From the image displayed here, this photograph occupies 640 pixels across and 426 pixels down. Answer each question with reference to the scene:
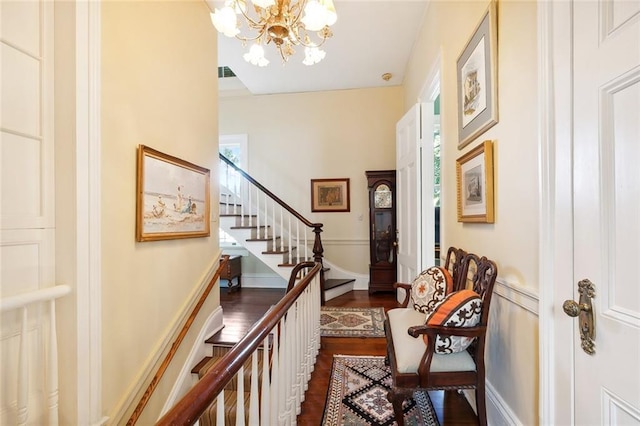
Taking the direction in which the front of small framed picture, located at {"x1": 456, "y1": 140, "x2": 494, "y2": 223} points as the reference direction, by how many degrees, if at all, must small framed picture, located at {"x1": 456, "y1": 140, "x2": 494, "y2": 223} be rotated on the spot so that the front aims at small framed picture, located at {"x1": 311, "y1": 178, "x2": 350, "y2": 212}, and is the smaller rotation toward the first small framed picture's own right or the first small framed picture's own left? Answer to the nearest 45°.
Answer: approximately 90° to the first small framed picture's own right

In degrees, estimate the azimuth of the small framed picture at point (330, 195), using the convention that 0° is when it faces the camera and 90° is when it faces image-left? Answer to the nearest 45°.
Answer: approximately 0°

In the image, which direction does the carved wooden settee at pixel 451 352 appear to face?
to the viewer's left

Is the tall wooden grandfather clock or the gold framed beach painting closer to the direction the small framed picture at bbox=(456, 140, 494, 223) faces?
the gold framed beach painting

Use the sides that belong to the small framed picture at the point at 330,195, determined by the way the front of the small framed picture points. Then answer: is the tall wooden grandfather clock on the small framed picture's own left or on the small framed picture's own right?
on the small framed picture's own left

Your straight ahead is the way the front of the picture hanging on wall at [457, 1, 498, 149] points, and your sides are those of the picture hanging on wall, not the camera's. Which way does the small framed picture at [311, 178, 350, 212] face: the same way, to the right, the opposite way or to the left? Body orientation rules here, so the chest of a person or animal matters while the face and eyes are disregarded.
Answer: to the left
